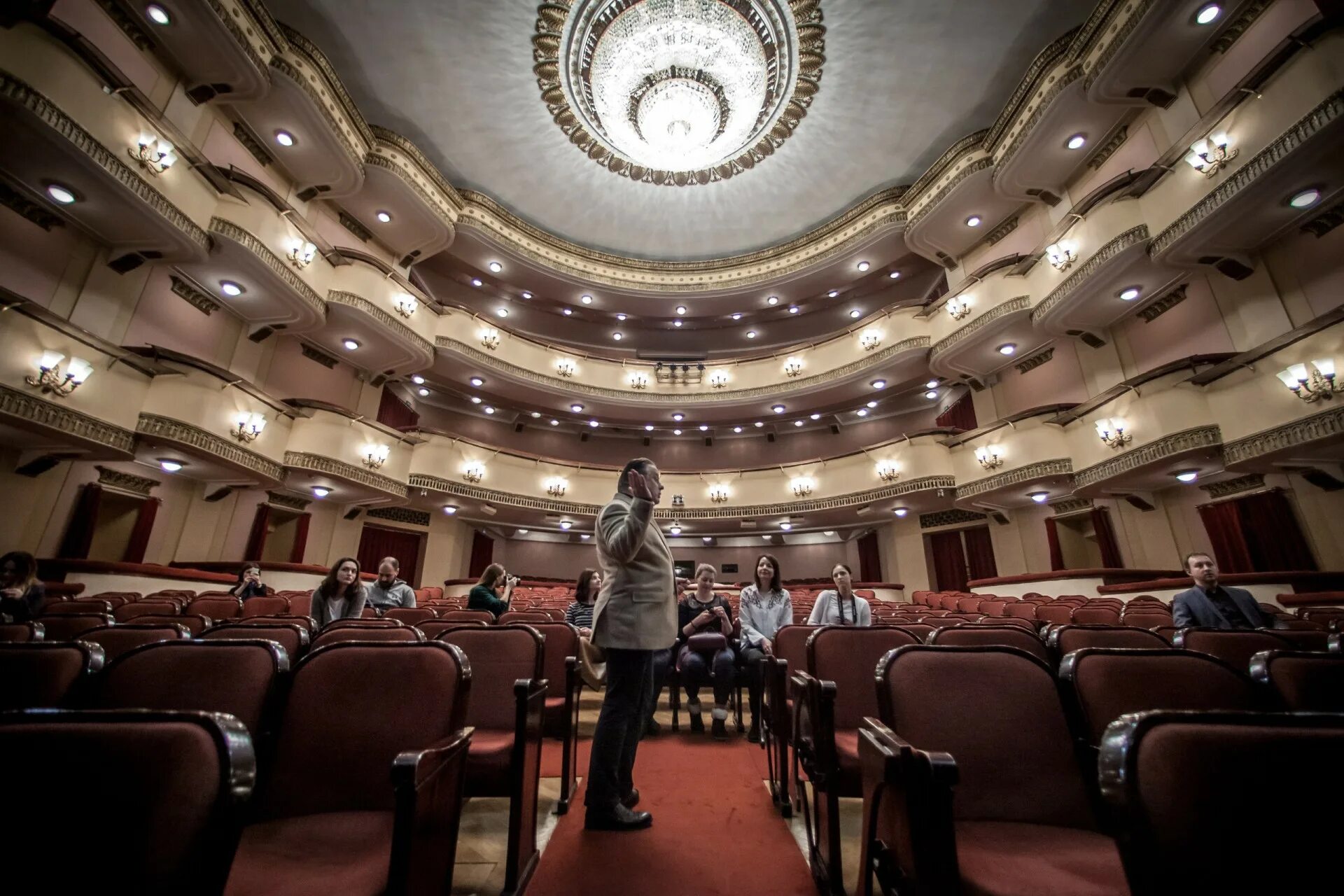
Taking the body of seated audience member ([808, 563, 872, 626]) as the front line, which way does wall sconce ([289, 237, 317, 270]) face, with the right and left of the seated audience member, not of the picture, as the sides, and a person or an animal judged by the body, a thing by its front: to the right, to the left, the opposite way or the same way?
to the left

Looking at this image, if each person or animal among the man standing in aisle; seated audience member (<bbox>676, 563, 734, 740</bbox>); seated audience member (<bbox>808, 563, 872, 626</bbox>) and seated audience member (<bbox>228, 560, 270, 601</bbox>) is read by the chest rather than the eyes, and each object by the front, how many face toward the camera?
3

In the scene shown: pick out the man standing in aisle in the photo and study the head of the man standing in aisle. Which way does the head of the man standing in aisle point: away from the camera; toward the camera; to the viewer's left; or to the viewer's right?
to the viewer's right

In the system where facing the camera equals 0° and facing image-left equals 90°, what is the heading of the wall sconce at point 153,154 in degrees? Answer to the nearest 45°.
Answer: approximately 315°

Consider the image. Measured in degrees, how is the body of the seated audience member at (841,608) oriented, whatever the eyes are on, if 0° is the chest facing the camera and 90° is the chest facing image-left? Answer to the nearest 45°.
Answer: approximately 0°

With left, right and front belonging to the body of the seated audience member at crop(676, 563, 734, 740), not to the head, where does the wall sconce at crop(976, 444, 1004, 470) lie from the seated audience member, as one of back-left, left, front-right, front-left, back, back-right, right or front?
back-left

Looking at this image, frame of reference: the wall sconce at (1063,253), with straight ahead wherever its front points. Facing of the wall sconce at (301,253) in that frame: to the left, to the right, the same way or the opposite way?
the opposite way

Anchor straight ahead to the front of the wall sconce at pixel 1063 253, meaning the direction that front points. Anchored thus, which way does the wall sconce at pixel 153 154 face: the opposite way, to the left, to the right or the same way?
the opposite way

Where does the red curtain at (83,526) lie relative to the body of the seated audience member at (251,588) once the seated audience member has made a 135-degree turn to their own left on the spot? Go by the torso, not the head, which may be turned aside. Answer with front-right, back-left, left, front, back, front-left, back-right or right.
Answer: left
